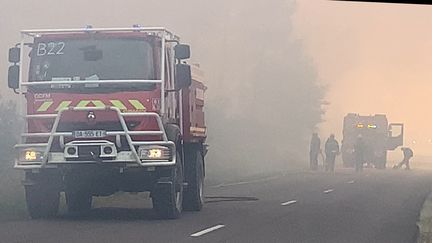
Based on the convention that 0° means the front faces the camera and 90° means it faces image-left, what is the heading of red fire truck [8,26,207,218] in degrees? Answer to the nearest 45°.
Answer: approximately 0°

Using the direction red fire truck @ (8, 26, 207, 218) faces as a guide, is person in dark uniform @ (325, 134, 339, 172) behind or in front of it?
behind
